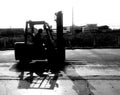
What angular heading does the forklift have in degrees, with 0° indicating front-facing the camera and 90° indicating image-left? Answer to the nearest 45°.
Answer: approximately 270°
